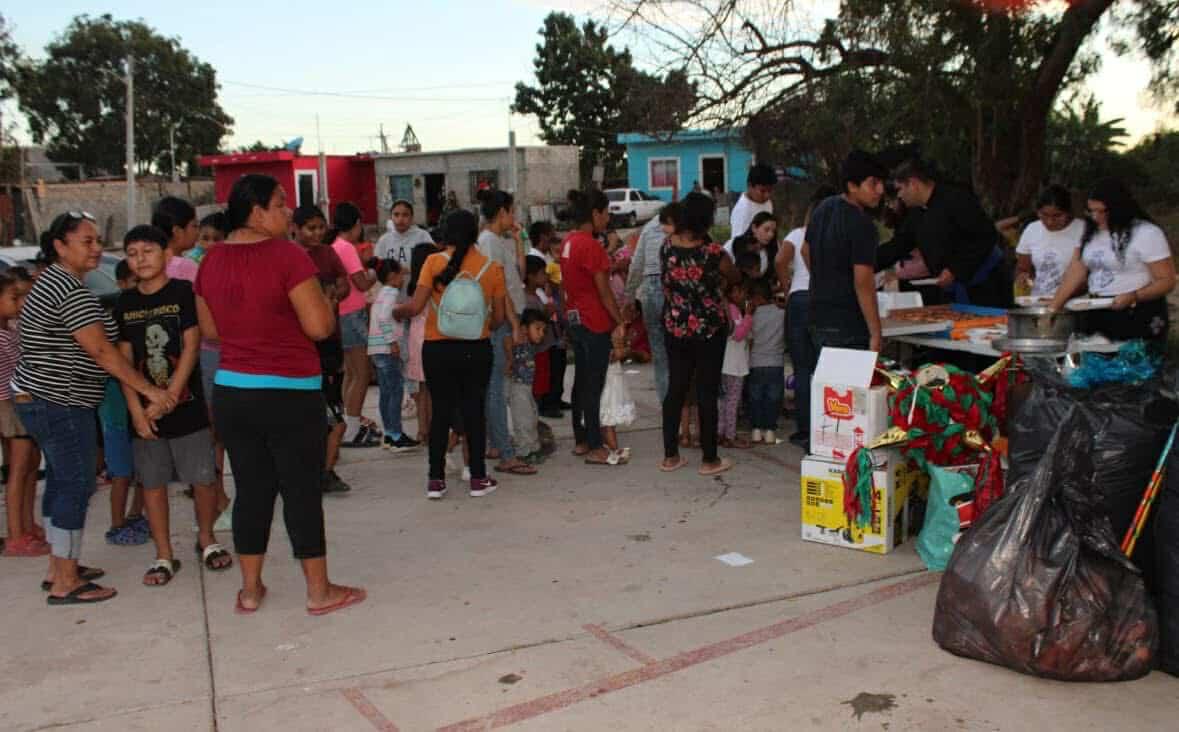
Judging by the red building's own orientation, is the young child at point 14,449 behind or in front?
in front

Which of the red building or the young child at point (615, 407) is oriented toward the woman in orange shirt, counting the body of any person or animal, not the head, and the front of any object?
the red building

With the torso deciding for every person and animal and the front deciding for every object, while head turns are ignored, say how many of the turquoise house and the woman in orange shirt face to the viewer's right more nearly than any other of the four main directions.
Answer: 0

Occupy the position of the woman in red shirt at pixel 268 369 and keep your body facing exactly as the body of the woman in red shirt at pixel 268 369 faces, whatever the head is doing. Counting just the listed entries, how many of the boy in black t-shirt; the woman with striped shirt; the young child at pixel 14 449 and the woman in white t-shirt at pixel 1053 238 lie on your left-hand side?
3

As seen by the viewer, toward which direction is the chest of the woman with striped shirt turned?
to the viewer's right

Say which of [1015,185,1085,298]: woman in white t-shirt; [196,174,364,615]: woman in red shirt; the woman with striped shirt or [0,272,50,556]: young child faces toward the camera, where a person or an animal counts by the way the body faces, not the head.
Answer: the woman in white t-shirt

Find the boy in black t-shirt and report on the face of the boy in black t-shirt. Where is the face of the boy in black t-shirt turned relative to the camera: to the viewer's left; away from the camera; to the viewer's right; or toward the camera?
toward the camera

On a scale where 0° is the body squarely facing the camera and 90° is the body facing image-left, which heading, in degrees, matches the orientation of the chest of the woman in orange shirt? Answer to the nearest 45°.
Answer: approximately 180°

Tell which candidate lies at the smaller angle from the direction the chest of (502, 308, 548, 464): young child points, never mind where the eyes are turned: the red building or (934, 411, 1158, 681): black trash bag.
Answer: the black trash bag

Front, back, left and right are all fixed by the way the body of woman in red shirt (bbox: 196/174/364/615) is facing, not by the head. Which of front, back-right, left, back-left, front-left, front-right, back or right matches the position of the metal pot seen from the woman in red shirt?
front-right

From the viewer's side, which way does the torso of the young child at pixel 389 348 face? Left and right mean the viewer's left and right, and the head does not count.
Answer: facing to the right of the viewer

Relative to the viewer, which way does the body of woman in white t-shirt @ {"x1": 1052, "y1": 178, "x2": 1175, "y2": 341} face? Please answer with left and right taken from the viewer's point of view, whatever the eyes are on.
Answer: facing the viewer and to the left of the viewer

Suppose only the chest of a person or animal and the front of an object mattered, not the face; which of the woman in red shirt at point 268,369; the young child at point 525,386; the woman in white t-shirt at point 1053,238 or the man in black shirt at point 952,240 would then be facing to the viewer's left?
the man in black shirt

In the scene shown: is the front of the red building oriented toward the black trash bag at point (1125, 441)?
yes

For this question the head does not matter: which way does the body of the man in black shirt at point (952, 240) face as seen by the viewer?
to the viewer's left
